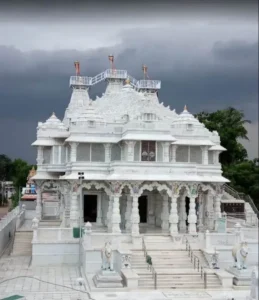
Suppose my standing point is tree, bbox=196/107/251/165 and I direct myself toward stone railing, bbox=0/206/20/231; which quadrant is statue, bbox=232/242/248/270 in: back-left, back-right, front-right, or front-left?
front-left

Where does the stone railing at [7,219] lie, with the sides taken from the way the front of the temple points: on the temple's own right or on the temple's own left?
on the temple's own right

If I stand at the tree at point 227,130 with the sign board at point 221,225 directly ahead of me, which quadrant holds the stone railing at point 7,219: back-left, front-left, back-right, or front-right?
front-right

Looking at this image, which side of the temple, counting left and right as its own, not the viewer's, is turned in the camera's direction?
front

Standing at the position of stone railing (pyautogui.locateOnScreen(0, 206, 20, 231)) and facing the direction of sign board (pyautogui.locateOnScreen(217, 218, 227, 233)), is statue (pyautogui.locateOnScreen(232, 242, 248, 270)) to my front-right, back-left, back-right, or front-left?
front-right
